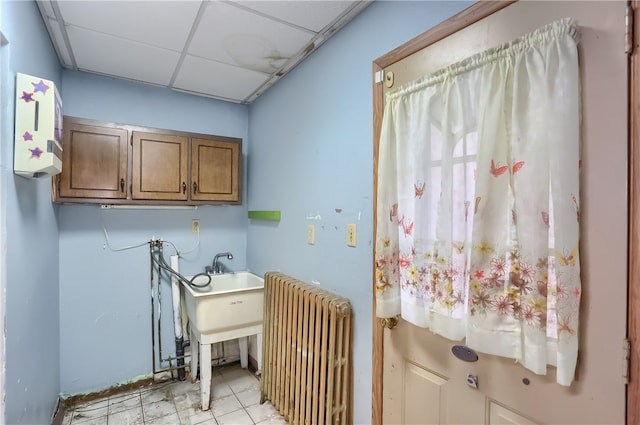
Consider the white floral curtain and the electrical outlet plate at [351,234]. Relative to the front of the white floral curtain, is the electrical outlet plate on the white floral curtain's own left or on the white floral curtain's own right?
on the white floral curtain's own right

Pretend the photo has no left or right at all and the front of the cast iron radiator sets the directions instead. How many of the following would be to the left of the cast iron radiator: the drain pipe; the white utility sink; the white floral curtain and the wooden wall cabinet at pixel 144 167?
1

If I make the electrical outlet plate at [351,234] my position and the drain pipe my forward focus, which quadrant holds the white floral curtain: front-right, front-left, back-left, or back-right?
back-left

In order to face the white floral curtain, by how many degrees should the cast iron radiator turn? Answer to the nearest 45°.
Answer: approximately 90° to its left

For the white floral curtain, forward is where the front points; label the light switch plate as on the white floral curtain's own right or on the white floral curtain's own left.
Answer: on the white floral curtain's own right

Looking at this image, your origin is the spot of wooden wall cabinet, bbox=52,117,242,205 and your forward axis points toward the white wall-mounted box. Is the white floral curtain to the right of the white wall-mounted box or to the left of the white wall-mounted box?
left

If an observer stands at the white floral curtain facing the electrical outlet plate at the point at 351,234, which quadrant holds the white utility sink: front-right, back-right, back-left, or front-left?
front-left

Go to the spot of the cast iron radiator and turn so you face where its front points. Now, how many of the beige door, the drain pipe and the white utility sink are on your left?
1

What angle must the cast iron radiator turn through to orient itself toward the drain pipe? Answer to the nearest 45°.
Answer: approximately 90° to its right

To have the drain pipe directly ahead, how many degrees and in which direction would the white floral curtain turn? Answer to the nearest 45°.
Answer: approximately 45° to its right

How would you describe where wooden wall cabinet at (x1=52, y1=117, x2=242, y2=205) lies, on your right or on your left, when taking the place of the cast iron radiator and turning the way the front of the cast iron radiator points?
on your right

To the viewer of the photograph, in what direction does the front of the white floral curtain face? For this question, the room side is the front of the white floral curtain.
facing the viewer and to the left of the viewer

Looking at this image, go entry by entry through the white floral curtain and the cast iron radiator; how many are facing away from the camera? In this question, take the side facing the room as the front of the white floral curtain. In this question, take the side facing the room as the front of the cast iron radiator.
0

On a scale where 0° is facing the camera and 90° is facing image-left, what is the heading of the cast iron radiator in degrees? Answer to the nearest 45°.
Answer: approximately 45°

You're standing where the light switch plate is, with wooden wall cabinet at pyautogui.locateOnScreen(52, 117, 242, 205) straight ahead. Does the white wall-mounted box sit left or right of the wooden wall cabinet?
left
